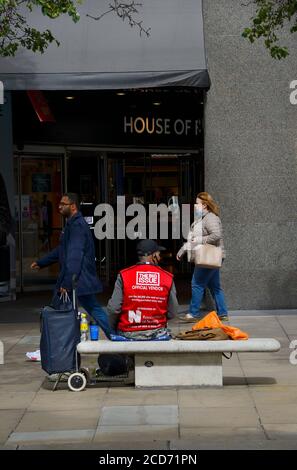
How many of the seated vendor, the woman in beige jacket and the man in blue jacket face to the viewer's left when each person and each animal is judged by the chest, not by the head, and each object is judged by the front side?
2

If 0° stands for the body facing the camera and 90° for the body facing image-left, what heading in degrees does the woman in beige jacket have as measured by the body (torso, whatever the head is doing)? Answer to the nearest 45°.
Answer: approximately 90°

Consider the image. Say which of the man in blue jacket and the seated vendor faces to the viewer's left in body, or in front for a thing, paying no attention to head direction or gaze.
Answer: the man in blue jacket

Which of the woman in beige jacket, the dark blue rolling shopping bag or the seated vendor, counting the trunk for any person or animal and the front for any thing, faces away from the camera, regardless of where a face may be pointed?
the seated vendor

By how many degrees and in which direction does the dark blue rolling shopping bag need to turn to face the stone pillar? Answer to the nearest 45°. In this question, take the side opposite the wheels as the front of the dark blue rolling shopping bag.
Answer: approximately 135° to its right

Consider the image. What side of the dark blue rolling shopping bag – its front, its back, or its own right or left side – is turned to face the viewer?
left

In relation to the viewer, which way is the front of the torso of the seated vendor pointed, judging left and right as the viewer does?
facing away from the viewer

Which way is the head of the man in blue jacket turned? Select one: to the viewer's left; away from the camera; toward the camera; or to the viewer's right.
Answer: to the viewer's left

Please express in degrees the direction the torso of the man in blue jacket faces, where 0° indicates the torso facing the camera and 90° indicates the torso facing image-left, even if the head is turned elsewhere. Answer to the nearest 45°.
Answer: approximately 90°
